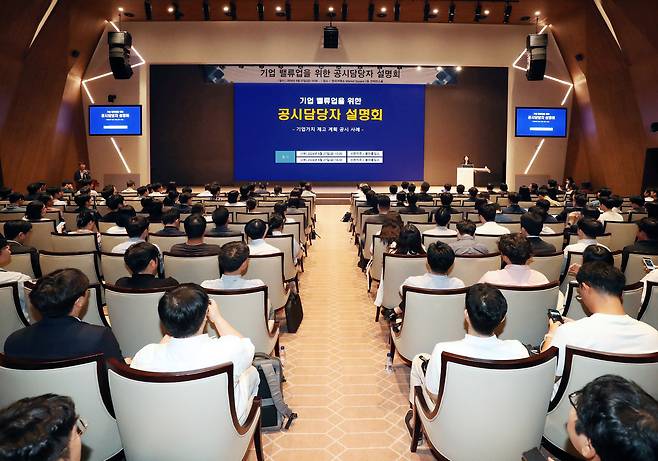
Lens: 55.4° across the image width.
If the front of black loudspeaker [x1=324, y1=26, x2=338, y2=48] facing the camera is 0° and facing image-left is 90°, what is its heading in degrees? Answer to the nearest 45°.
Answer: approximately 0°

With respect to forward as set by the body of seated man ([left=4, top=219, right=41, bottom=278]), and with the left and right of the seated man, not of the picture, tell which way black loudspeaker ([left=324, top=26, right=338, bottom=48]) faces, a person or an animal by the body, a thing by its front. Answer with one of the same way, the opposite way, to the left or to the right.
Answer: the opposite way

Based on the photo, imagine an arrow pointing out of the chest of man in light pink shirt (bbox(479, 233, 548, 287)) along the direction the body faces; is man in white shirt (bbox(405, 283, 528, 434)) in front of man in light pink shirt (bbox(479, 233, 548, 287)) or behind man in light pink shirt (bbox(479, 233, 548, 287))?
behind

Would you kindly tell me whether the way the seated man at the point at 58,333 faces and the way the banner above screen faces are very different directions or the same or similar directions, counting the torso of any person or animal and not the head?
very different directions

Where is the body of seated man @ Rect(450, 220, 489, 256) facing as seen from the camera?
away from the camera

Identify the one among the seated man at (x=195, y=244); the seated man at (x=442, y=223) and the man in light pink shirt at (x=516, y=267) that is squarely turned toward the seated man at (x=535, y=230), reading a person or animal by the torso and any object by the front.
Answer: the man in light pink shirt

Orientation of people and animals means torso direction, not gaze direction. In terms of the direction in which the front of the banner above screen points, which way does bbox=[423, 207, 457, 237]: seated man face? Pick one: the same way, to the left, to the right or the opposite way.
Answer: the opposite way

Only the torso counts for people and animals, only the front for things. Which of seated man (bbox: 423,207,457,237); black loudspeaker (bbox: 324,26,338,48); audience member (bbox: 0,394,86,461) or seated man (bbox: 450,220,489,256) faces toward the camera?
the black loudspeaker

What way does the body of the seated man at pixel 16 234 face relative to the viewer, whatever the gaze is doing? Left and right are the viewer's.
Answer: facing away from the viewer and to the right of the viewer

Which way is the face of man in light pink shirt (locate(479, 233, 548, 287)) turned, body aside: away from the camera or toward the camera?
away from the camera

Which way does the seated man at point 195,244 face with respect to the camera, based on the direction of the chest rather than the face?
away from the camera

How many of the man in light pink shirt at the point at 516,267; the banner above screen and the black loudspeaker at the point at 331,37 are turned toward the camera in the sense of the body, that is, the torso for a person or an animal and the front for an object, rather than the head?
2
